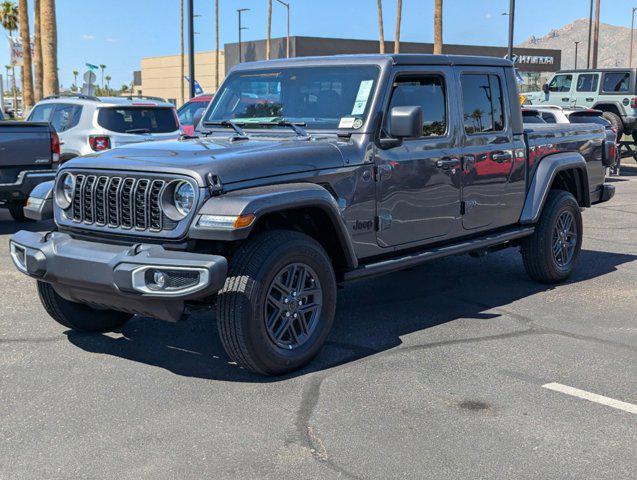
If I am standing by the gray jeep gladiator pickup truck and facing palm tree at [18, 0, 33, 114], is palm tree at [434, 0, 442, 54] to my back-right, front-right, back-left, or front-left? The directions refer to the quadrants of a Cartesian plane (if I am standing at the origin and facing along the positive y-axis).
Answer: front-right

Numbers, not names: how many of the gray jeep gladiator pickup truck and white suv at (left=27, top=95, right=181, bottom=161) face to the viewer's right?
0

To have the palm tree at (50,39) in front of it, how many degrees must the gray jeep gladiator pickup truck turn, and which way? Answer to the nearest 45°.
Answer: approximately 135° to its right

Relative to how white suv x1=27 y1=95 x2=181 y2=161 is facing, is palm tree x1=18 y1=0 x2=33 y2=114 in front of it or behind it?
in front

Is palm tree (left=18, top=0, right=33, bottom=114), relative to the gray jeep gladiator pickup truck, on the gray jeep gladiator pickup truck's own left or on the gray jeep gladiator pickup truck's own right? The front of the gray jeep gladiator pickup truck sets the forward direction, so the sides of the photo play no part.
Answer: on the gray jeep gladiator pickup truck's own right

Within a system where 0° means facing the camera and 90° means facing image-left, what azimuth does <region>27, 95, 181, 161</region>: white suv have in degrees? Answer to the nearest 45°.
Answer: approximately 135°

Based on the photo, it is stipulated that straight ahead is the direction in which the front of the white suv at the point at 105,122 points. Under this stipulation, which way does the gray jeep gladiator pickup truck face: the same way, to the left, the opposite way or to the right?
to the left

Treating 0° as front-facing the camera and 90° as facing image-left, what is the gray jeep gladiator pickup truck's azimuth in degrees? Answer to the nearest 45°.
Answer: approximately 45°

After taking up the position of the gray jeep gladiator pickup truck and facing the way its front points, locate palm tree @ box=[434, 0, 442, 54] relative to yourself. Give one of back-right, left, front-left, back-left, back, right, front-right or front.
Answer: back-right

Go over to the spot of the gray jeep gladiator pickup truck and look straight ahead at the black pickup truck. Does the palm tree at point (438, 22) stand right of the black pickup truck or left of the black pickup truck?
right

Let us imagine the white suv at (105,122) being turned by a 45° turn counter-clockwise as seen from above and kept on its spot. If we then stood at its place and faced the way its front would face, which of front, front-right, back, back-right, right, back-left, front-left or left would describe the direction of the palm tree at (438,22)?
back-right

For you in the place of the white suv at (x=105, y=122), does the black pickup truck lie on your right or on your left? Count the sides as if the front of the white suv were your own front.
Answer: on your left
